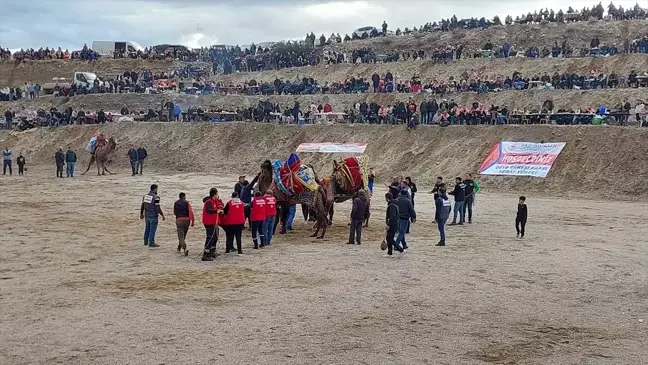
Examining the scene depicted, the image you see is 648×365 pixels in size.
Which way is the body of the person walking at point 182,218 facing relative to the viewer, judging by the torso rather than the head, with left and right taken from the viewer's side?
facing away from the viewer

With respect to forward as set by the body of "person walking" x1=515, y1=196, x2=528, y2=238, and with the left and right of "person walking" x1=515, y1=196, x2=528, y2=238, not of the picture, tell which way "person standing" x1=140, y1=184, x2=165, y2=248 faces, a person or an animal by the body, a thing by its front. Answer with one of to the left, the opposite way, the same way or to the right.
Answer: the opposite way

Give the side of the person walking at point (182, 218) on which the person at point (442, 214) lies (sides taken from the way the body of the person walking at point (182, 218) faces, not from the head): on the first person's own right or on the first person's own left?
on the first person's own right

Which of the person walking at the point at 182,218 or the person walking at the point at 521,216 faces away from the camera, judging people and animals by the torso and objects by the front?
the person walking at the point at 182,218

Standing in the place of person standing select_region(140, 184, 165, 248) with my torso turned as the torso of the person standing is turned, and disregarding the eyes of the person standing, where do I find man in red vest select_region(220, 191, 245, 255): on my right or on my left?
on my right

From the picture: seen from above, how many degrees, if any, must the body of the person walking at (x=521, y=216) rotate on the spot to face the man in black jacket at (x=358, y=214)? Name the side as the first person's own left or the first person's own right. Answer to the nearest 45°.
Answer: approximately 45° to the first person's own right

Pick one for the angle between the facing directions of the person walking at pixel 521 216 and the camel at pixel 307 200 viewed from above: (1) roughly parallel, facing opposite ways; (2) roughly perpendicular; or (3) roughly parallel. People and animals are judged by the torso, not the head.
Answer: roughly perpendicular

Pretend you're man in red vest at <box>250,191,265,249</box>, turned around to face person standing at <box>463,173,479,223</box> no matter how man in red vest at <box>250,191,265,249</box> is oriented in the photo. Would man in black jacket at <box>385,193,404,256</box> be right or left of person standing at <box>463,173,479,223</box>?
right

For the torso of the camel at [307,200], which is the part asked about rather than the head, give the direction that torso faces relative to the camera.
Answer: to the viewer's left

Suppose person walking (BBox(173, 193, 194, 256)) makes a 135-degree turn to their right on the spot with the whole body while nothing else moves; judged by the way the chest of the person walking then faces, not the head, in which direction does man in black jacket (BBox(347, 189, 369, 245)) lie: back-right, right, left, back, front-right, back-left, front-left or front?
front-left
